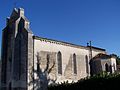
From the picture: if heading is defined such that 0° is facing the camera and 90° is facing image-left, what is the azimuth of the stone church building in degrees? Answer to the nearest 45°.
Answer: approximately 45°
